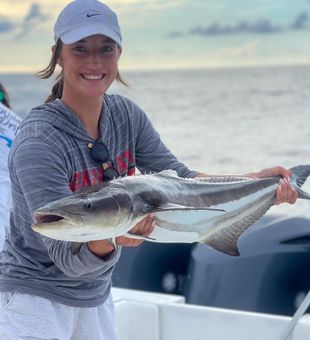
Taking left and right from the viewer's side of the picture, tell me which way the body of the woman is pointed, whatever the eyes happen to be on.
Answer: facing the viewer and to the right of the viewer
